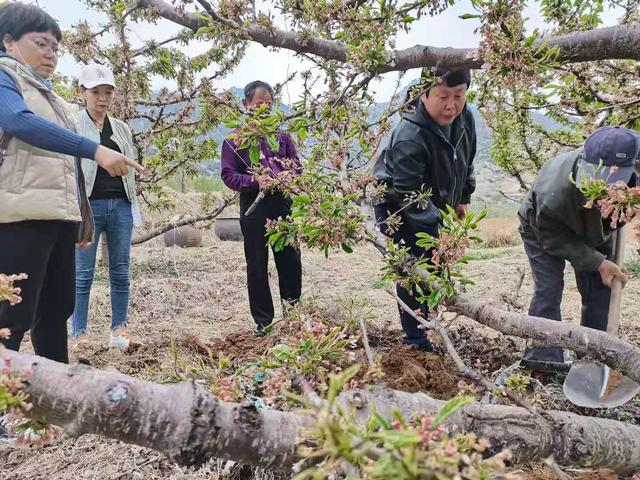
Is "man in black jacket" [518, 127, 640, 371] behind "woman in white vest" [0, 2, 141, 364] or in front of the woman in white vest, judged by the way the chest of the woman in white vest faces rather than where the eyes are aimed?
in front

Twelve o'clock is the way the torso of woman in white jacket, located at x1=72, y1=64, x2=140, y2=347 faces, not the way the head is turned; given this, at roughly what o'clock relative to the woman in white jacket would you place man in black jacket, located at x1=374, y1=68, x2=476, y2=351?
The man in black jacket is roughly at 10 o'clock from the woman in white jacket.

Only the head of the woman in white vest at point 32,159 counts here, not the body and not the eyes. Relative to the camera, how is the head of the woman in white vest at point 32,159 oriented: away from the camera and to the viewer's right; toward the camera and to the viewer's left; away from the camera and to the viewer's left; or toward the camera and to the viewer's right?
toward the camera and to the viewer's right

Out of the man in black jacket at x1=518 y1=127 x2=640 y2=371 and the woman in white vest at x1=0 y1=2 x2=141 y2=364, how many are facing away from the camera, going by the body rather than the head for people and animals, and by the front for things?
0

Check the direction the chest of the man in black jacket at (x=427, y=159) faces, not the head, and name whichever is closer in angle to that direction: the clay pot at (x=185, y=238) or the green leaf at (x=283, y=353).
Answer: the green leaf

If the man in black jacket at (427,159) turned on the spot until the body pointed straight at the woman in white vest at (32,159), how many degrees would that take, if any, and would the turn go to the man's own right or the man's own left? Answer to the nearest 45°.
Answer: approximately 90° to the man's own right

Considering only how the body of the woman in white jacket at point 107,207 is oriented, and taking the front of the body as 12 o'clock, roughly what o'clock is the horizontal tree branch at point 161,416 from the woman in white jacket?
The horizontal tree branch is roughly at 12 o'clock from the woman in white jacket.
